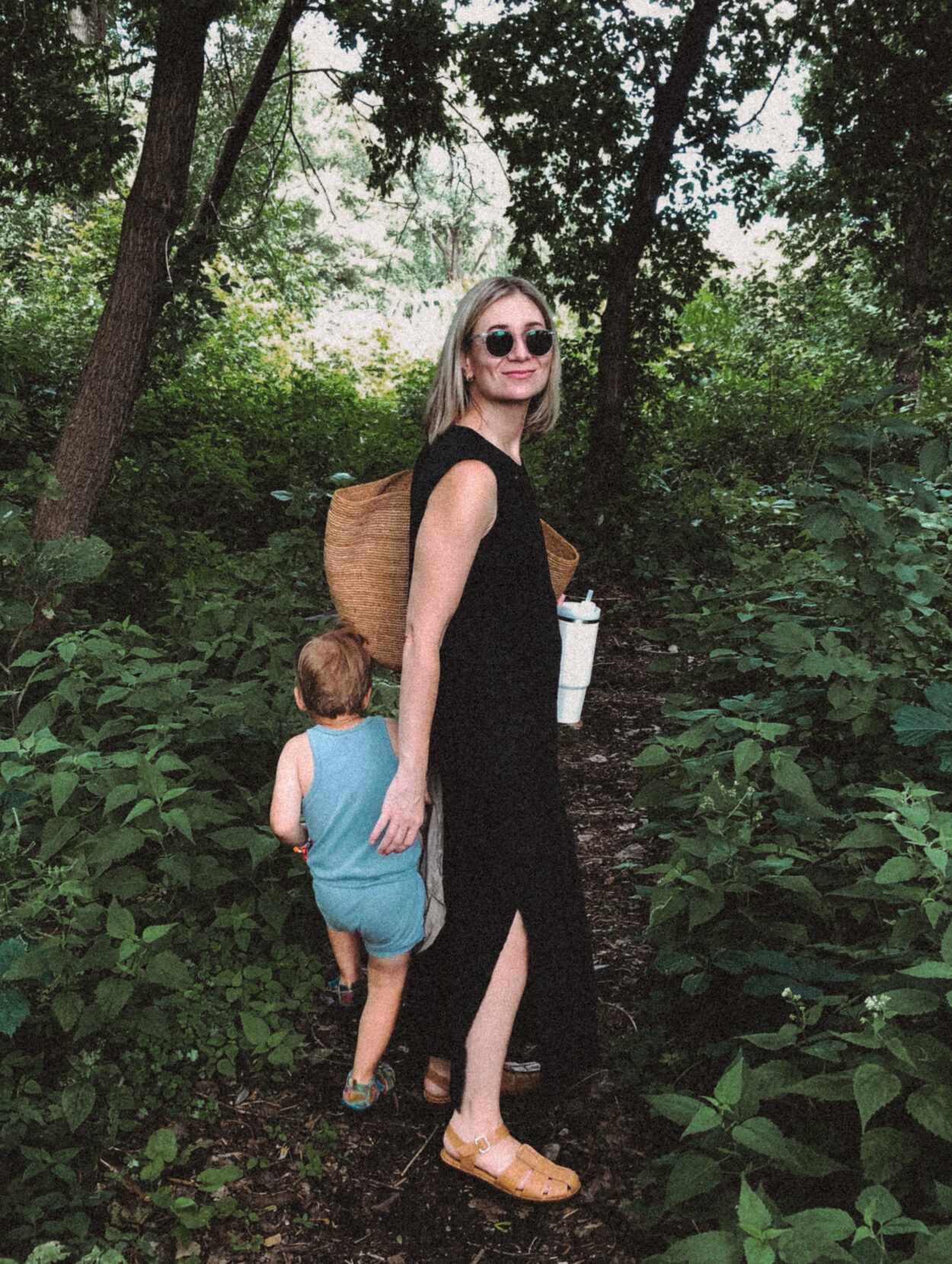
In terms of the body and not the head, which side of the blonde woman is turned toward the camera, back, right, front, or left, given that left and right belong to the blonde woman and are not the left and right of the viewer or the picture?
right

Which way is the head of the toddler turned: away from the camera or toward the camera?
away from the camera

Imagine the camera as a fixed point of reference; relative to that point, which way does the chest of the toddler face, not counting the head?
away from the camera

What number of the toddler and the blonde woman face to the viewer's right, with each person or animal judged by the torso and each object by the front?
1

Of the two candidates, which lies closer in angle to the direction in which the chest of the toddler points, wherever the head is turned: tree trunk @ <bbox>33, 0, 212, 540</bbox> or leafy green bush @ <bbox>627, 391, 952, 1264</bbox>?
the tree trunk

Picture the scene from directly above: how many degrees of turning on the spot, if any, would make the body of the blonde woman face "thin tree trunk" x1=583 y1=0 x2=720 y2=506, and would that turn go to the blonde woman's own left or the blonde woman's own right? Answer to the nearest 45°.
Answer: approximately 90° to the blonde woman's own left

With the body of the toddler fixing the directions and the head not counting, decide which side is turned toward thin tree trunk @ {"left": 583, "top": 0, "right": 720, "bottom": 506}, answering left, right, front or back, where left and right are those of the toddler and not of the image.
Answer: front

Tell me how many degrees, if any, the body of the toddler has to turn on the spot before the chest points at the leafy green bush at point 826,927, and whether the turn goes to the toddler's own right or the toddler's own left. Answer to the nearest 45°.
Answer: approximately 90° to the toddler's own right

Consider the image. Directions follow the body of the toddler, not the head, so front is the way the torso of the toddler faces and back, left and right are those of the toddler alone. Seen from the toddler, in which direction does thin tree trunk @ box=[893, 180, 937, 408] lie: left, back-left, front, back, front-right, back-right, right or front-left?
front-right

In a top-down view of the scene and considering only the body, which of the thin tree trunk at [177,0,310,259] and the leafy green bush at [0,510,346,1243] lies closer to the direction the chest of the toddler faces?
the thin tree trunk

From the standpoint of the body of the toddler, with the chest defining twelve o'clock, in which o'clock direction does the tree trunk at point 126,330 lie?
The tree trunk is roughly at 11 o'clock from the toddler.

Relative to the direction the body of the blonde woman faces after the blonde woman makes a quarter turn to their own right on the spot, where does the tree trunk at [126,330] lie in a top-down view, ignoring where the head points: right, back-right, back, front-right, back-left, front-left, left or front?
back-right

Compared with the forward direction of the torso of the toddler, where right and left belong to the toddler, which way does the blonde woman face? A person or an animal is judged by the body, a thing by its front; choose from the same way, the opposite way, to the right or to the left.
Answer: to the right
